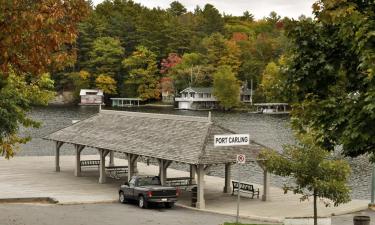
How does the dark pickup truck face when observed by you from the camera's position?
facing away from the viewer and to the left of the viewer

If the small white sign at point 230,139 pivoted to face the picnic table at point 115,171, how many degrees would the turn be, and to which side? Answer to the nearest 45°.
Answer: approximately 135° to its right

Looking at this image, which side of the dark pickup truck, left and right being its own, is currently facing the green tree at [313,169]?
back

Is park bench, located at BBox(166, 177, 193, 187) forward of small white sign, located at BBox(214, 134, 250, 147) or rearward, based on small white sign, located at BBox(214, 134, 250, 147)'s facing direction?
rearward

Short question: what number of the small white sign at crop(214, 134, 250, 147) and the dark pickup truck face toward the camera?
1

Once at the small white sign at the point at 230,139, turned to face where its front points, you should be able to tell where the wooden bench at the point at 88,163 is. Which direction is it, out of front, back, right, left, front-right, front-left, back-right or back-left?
back-right

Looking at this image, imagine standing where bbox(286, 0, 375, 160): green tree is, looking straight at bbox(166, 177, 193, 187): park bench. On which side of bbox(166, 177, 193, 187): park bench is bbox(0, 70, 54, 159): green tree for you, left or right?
left

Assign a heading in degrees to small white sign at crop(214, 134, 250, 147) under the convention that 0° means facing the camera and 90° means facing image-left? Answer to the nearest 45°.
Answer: approximately 0°

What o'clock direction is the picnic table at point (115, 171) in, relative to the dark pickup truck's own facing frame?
The picnic table is roughly at 1 o'clock from the dark pickup truck.

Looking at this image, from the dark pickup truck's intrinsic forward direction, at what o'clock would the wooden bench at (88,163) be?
The wooden bench is roughly at 1 o'clock from the dark pickup truck.
